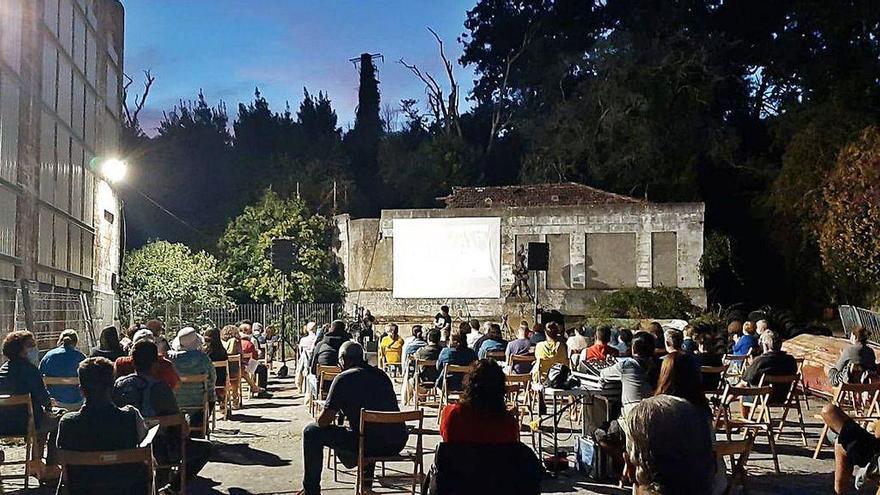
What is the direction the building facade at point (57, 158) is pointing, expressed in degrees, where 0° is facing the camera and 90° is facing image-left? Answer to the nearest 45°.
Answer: approximately 315°

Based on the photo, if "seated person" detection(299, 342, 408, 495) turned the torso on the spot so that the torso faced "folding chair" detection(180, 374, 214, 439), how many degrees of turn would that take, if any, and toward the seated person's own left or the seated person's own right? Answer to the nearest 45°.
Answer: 0° — they already face it

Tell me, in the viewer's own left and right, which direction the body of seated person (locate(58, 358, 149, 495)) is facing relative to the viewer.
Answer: facing away from the viewer

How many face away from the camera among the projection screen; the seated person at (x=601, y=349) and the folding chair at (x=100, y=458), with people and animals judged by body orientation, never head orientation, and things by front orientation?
2

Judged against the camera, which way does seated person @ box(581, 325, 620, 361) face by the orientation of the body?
away from the camera

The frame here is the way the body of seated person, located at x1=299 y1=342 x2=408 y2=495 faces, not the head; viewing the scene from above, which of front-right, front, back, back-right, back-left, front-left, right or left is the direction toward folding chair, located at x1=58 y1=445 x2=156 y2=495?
left

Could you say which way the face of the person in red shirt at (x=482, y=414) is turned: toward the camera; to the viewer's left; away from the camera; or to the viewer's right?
away from the camera

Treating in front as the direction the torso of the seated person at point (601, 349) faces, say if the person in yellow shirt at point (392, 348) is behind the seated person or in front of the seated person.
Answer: in front

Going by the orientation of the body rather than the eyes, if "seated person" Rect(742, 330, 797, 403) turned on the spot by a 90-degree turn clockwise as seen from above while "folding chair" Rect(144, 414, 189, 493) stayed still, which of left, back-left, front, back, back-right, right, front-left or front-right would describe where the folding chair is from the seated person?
back

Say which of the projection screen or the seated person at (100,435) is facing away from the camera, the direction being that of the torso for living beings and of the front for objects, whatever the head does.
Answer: the seated person

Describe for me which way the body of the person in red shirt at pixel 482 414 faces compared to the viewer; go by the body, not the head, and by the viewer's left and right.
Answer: facing away from the viewer

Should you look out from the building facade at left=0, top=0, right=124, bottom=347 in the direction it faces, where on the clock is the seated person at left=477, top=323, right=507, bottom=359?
The seated person is roughly at 12 o'clock from the building facade.

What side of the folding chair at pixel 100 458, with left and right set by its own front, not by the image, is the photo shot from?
back

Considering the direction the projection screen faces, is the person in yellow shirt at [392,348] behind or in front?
in front

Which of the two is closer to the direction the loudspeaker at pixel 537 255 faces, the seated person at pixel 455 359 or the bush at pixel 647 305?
the seated person

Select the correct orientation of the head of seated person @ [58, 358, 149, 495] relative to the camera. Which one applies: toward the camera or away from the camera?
away from the camera

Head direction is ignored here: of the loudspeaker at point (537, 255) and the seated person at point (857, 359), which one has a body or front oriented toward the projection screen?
the seated person

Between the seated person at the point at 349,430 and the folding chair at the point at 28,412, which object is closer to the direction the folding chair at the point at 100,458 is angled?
the folding chair

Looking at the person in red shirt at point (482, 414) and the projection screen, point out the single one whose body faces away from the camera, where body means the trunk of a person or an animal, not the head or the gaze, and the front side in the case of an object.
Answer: the person in red shirt
